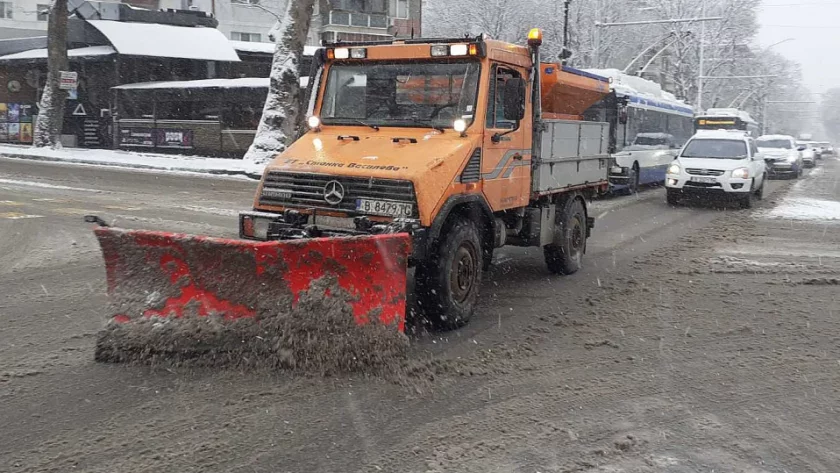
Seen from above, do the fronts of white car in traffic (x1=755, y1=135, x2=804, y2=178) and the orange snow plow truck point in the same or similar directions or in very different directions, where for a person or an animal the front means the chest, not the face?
same or similar directions

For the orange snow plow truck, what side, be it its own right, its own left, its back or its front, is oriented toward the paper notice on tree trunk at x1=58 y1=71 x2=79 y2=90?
right

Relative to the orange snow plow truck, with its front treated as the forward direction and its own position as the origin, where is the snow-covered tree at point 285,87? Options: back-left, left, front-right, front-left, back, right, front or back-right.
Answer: back-right

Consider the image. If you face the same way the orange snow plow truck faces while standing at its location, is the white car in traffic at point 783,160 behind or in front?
behind

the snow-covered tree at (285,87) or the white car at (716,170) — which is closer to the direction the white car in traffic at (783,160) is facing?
the white car at (716,170)

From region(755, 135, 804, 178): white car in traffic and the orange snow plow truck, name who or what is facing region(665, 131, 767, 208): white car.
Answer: the white car in traffic

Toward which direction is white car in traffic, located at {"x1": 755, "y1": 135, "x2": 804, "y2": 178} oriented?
toward the camera

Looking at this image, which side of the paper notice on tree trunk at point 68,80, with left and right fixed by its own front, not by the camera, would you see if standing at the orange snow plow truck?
front

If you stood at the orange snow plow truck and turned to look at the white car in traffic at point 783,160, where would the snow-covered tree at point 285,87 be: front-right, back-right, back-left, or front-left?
front-left

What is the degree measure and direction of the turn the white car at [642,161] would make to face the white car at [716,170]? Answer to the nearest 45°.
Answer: approximately 90° to its left

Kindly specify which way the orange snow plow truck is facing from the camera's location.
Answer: facing the viewer and to the left of the viewer

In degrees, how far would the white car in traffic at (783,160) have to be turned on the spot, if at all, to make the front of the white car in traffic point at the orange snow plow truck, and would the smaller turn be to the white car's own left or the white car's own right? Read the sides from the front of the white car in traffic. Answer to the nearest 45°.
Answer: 0° — it already faces it

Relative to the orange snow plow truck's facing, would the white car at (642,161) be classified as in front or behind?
behind
